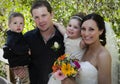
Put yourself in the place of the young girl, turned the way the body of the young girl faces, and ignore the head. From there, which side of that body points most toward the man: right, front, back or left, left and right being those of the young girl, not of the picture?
right

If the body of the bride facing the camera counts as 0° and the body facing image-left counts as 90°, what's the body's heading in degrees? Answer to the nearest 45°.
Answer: approximately 45°
